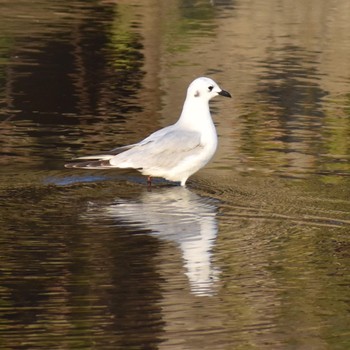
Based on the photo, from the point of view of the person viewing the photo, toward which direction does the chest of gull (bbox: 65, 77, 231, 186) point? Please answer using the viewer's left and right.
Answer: facing to the right of the viewer
